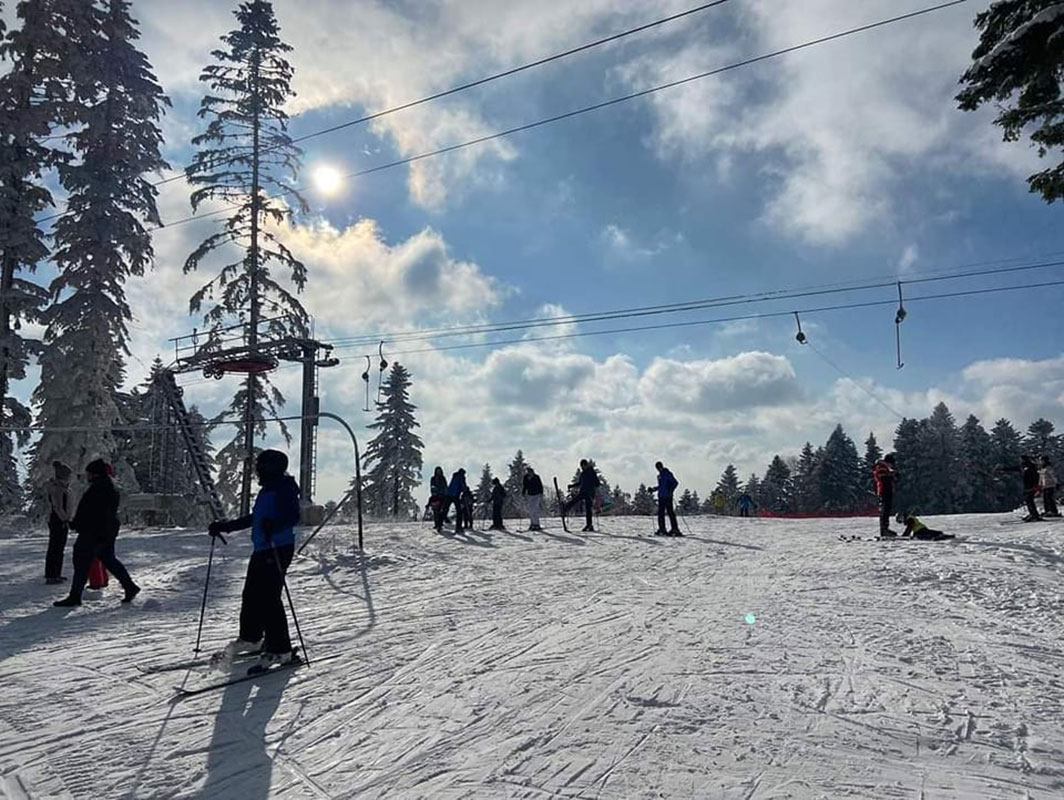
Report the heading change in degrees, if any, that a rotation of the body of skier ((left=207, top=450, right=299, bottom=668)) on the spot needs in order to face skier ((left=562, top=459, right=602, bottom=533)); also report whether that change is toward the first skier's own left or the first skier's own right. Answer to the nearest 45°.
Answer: approximately 135° to the first skier's own right

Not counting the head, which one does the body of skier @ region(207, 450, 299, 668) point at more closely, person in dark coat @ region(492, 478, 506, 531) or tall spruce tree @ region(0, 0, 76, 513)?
the tall spruce tree

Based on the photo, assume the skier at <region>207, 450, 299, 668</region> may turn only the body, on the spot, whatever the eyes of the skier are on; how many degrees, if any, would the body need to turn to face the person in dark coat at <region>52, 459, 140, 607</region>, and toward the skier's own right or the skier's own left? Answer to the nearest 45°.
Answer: approximately 45° to the skier's own right

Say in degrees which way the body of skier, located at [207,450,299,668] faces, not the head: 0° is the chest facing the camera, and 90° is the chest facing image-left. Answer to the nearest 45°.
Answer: approximately 90°
